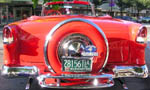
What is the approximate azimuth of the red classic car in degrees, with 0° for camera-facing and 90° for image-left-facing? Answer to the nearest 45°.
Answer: approximately 180°
